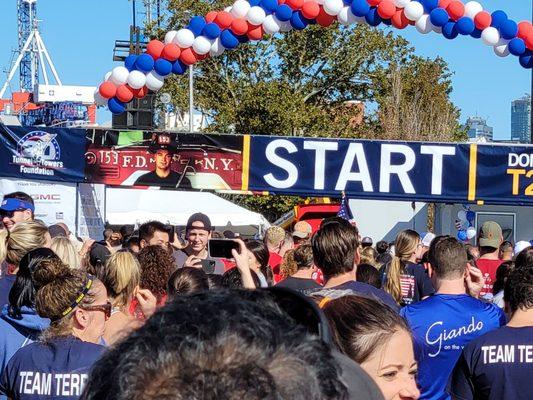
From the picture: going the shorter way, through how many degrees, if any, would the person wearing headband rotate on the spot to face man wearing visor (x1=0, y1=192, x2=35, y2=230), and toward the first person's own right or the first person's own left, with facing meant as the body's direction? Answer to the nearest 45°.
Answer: approximately 45° to the first person's own left

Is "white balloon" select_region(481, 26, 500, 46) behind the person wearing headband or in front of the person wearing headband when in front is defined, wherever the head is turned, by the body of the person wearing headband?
in front

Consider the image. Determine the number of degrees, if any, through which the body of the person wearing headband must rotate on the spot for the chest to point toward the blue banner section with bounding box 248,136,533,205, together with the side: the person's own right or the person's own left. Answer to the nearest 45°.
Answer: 0° — they already face it

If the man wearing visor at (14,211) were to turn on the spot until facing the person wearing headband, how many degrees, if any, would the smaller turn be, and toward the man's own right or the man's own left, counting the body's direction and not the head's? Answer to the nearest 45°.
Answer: approximately 45° to the man's own left

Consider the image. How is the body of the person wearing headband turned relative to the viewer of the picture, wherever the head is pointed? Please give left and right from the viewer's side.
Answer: facing away from the viewer and to the right of the viewer

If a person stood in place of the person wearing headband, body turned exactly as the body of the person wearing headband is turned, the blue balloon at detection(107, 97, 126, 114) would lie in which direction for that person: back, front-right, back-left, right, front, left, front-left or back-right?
front-left

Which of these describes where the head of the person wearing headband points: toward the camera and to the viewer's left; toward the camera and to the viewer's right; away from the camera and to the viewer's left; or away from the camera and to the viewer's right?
away from the camera and to the viewer's right

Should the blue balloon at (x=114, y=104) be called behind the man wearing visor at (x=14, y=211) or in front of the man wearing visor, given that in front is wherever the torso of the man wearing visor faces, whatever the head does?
behind

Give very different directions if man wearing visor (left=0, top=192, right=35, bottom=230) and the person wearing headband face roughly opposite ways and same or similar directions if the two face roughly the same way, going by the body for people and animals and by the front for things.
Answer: very different directions

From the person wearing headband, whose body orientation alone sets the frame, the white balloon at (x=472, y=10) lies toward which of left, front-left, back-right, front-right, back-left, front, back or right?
front

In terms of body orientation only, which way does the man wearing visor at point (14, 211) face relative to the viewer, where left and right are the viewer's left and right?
facing the viewer and to the left of the viewer
